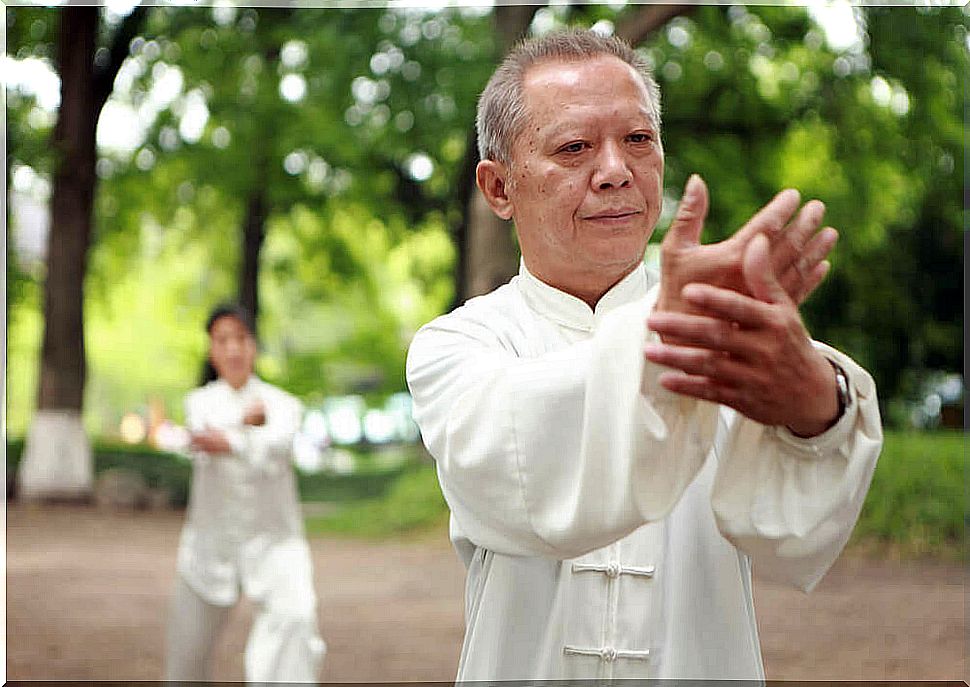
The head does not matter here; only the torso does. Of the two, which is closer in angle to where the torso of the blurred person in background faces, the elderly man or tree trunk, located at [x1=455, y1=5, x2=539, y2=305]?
the elderly man

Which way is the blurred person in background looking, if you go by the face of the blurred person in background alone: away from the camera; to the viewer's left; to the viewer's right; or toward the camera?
toward the camera

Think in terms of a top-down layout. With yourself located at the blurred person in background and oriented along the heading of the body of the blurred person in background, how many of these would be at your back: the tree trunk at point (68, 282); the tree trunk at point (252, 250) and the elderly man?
2

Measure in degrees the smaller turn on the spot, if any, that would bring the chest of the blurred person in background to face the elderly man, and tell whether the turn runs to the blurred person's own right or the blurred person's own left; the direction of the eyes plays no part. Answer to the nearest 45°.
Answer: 0° — they already face them

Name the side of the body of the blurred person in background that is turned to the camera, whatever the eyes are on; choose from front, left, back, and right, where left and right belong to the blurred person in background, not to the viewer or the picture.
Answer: front

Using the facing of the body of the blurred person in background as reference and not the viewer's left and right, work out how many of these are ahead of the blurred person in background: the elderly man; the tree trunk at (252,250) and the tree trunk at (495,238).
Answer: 1

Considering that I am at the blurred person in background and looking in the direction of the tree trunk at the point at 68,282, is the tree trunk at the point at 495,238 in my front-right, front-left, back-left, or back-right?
front-right

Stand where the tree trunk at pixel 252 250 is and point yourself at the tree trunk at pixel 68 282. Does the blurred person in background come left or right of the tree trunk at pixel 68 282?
left

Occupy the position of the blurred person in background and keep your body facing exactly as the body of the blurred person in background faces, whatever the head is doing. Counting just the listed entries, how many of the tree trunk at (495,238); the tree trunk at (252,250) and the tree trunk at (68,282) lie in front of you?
0

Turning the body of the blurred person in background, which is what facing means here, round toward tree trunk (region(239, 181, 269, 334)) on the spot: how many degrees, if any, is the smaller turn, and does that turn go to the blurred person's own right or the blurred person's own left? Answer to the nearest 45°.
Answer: approximately 180°

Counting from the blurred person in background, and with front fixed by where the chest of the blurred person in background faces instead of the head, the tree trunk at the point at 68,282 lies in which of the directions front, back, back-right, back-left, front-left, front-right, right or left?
back

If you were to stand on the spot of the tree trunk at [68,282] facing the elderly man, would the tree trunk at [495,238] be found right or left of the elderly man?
left

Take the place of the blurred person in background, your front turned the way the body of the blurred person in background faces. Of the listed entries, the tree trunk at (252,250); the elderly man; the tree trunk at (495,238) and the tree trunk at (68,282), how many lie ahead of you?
1

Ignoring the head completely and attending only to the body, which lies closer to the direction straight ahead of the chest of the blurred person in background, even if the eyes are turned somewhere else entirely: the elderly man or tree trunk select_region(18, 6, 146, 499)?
the elderly man

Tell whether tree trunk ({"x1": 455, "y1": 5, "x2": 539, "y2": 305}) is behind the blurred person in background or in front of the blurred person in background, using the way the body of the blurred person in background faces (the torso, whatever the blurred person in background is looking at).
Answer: behind
